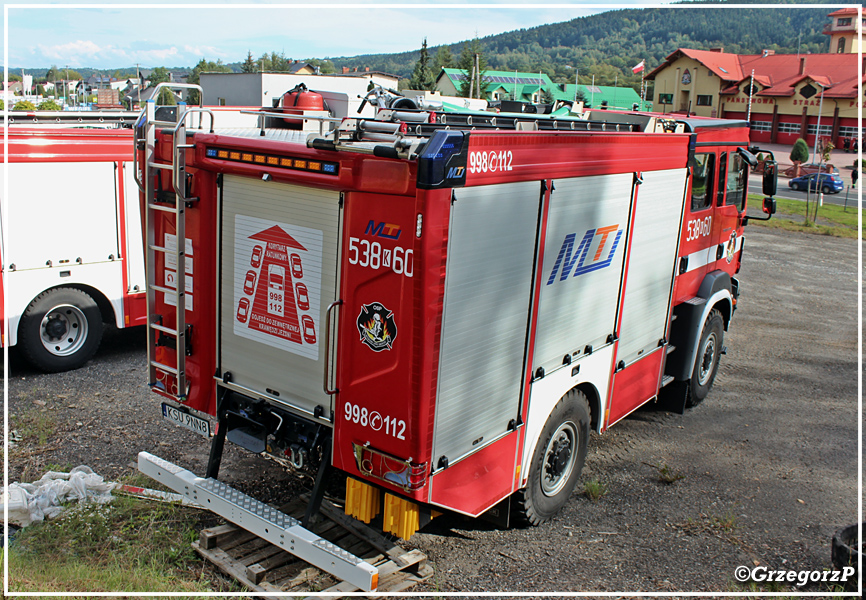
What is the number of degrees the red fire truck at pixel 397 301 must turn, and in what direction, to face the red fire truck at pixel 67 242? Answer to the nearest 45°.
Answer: approximately 90° to its left

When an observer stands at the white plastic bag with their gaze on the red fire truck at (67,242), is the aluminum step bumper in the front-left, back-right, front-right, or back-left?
back-right

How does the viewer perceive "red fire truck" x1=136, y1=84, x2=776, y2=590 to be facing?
facing away from the viewer and to the right of the viewer

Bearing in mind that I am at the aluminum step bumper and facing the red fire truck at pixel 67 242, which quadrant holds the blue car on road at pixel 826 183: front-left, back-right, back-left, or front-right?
front-right

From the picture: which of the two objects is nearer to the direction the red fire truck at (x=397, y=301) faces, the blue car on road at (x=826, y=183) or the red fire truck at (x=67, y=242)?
the blue car on road

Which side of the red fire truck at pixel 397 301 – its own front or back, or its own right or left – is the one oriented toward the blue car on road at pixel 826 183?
front

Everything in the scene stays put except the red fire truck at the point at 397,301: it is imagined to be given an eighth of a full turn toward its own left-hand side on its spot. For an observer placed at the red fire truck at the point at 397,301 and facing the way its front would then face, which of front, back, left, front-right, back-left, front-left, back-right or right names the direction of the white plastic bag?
left
